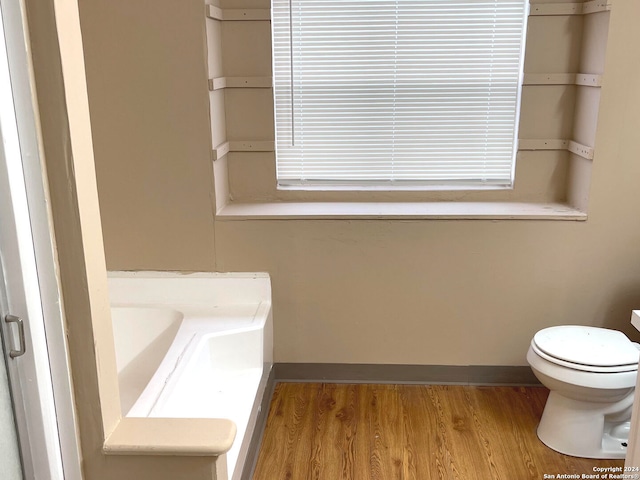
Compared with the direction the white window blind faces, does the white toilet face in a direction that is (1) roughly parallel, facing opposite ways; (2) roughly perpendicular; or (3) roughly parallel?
roughly perpendicular

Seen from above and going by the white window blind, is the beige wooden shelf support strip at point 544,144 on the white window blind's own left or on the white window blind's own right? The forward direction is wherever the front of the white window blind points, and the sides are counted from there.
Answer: on the white window blind's own left

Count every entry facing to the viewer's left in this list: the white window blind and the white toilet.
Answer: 1

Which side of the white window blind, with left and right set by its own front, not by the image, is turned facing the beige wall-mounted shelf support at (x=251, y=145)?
right

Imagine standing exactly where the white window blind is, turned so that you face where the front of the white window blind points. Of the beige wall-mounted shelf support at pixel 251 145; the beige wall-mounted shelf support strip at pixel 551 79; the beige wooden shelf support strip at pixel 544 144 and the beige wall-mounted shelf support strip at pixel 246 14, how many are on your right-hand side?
2

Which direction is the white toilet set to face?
to the viewer's left

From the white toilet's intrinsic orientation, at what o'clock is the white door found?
The white door is roughly at 10 o'clock from the white toilet.

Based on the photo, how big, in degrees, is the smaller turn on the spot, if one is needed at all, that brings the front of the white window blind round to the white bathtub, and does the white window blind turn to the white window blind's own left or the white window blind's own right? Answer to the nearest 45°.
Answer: approximately 45° to the white window blind's own right

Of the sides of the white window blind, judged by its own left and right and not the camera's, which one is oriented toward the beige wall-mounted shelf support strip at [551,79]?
left
